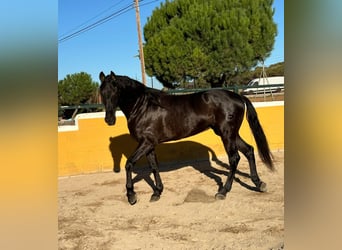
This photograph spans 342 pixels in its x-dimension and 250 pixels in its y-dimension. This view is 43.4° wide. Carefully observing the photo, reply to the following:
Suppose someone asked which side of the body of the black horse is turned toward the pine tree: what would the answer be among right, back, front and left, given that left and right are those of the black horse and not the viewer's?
right

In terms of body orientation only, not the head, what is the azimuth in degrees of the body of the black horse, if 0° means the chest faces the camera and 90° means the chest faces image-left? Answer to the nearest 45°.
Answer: approximately 90°
